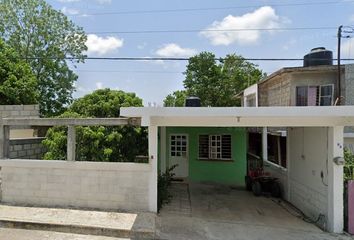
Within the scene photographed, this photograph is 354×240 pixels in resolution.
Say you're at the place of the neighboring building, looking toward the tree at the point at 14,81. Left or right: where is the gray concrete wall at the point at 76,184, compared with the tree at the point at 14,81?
left

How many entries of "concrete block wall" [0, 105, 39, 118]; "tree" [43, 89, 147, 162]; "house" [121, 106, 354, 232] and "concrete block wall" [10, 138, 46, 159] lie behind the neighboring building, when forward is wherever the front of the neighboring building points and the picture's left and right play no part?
0

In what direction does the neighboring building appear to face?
toward the camera

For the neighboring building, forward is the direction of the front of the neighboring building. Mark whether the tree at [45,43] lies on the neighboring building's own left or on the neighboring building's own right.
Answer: on the neighboring building's own right

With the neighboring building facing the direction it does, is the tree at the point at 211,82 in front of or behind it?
behind

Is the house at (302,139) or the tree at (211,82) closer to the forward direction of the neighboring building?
the house

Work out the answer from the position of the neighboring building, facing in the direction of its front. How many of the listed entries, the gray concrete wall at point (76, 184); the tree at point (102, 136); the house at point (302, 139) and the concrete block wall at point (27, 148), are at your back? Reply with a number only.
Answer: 0

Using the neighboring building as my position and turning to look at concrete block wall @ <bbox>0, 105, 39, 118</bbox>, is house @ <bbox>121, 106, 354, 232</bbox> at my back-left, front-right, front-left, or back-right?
front-left

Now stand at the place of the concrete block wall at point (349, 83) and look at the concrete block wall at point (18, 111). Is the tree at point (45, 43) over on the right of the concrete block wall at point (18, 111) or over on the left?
right

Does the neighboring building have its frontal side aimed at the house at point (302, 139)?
yes

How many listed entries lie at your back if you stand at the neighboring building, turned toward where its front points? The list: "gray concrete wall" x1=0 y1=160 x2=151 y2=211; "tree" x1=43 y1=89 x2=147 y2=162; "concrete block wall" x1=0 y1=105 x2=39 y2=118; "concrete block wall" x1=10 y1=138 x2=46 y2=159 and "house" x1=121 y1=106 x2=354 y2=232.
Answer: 0

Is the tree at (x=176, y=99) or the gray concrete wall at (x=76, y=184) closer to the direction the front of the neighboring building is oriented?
the gray concrete wall

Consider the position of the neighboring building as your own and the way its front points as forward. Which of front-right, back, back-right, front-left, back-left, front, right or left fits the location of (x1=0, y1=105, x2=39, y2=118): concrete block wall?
front-right

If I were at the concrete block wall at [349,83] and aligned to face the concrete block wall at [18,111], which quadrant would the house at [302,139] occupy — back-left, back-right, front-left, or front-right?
front-left

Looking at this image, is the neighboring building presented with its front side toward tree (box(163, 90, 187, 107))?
no

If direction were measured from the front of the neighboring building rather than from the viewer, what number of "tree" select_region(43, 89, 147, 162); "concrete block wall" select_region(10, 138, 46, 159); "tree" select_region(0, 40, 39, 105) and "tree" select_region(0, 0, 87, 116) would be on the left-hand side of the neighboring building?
0

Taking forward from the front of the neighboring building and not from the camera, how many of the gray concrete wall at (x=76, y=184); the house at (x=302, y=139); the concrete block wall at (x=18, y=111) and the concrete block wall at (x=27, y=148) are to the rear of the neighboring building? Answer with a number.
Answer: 0

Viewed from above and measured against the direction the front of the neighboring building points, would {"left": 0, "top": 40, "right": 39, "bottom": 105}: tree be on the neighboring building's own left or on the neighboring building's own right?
on the neighboring building's own right
